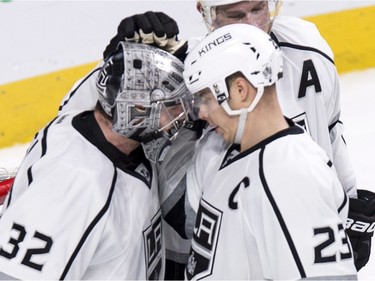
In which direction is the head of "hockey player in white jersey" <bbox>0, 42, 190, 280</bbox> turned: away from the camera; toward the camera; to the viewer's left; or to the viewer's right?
to the viewer's right

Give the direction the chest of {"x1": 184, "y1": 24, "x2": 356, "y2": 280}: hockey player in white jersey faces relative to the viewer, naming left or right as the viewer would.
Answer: facing the viewer and to the left of the viewer
